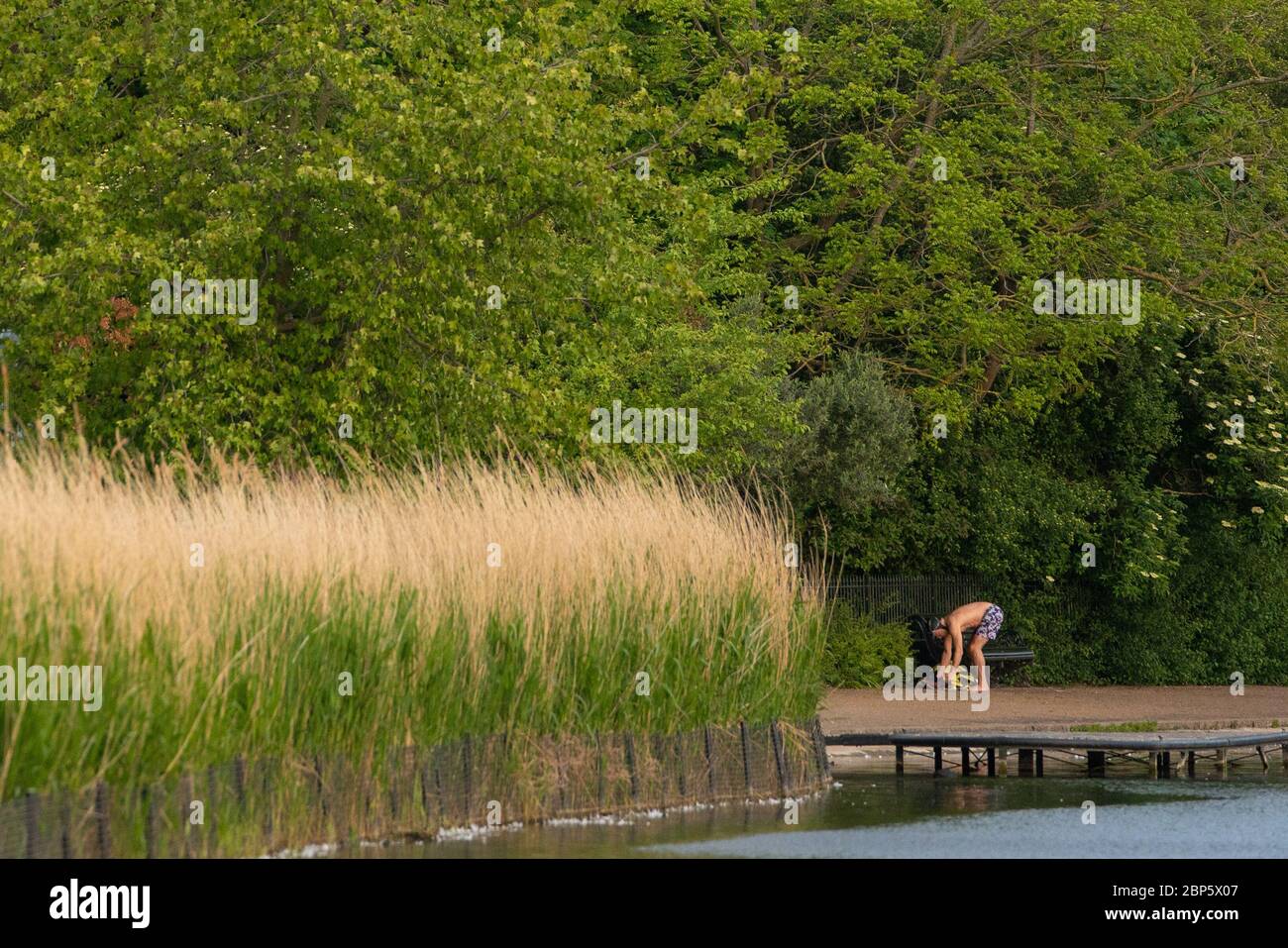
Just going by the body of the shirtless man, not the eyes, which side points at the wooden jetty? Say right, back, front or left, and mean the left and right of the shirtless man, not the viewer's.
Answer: left

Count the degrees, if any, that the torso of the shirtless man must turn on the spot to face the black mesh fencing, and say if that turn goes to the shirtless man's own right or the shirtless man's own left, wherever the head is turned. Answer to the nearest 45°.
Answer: approximately 90° to the shirtless man's own left

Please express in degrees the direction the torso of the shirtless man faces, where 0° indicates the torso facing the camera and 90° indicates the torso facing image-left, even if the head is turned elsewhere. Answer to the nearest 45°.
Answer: approximately 90°

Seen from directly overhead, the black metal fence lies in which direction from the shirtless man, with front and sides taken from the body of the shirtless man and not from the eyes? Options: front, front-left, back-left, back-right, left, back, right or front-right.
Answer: right

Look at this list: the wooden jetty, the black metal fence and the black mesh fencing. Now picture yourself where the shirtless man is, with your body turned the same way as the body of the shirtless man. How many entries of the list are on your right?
1
